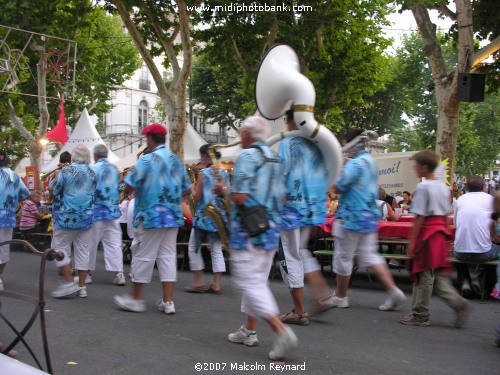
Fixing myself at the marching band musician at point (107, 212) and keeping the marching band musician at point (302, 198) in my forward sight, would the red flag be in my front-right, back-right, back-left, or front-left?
back-left

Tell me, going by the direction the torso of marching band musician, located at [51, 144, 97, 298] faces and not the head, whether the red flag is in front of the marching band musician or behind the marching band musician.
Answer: in front

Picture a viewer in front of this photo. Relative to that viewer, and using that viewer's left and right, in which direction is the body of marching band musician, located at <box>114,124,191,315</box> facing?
facing away from the viewer and to the left of the viewer

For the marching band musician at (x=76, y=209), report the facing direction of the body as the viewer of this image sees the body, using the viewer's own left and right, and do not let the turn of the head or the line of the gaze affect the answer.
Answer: facing away from the viewer and to the left of the viewer

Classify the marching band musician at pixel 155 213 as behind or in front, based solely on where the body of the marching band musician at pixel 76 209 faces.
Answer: behind

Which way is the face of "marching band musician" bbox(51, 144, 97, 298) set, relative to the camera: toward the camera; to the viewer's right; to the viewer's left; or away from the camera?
away from the camera

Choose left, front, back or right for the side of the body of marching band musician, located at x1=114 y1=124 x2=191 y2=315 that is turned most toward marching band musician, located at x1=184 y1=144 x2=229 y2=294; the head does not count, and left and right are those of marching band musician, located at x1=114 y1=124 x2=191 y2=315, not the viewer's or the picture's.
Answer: right

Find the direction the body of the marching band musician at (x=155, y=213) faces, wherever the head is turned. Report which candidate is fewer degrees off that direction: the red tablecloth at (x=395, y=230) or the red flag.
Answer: the red flag

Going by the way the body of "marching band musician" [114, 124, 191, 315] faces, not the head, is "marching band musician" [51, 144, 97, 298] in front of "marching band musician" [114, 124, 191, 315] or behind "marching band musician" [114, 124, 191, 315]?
in front

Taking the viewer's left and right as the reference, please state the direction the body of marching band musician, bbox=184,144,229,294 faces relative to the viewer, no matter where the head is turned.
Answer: facing to the left of the viewer
